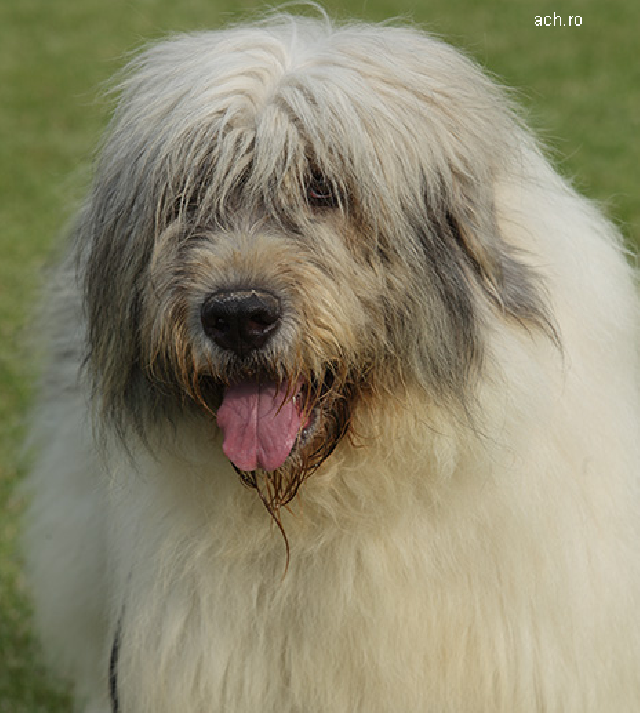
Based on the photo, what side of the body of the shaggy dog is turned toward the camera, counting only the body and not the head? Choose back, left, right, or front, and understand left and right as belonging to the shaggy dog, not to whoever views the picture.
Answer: front
